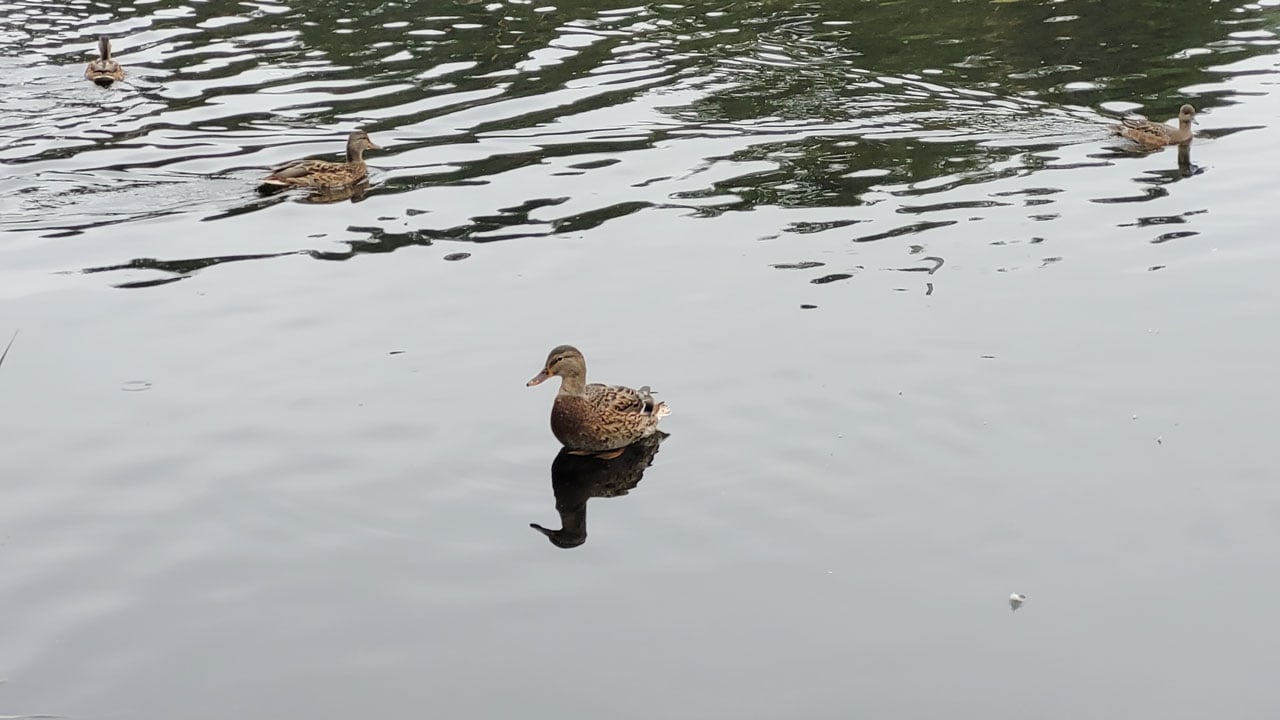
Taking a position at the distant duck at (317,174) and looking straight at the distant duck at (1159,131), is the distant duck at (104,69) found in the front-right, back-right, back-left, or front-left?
back-left

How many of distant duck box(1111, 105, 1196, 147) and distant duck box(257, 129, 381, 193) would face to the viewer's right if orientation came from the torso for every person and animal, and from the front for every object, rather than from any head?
2

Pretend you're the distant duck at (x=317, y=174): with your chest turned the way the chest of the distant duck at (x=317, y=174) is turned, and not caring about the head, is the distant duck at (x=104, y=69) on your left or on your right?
on your left

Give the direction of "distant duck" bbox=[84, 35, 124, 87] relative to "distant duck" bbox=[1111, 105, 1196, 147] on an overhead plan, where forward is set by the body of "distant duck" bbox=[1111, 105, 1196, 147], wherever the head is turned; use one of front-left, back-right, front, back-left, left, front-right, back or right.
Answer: back

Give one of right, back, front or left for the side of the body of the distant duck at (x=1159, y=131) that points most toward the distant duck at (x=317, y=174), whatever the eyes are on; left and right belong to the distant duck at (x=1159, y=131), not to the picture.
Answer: back

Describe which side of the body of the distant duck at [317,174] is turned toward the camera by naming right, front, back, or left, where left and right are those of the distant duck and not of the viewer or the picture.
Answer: right

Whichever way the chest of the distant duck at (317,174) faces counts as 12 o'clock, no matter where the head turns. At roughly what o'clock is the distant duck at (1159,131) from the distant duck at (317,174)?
the distant duck at (1159,131) is roughly at 12 o'clock from the distant duck at (317,174).

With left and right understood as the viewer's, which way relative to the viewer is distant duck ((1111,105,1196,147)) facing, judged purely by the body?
facing to the right of the viewer
